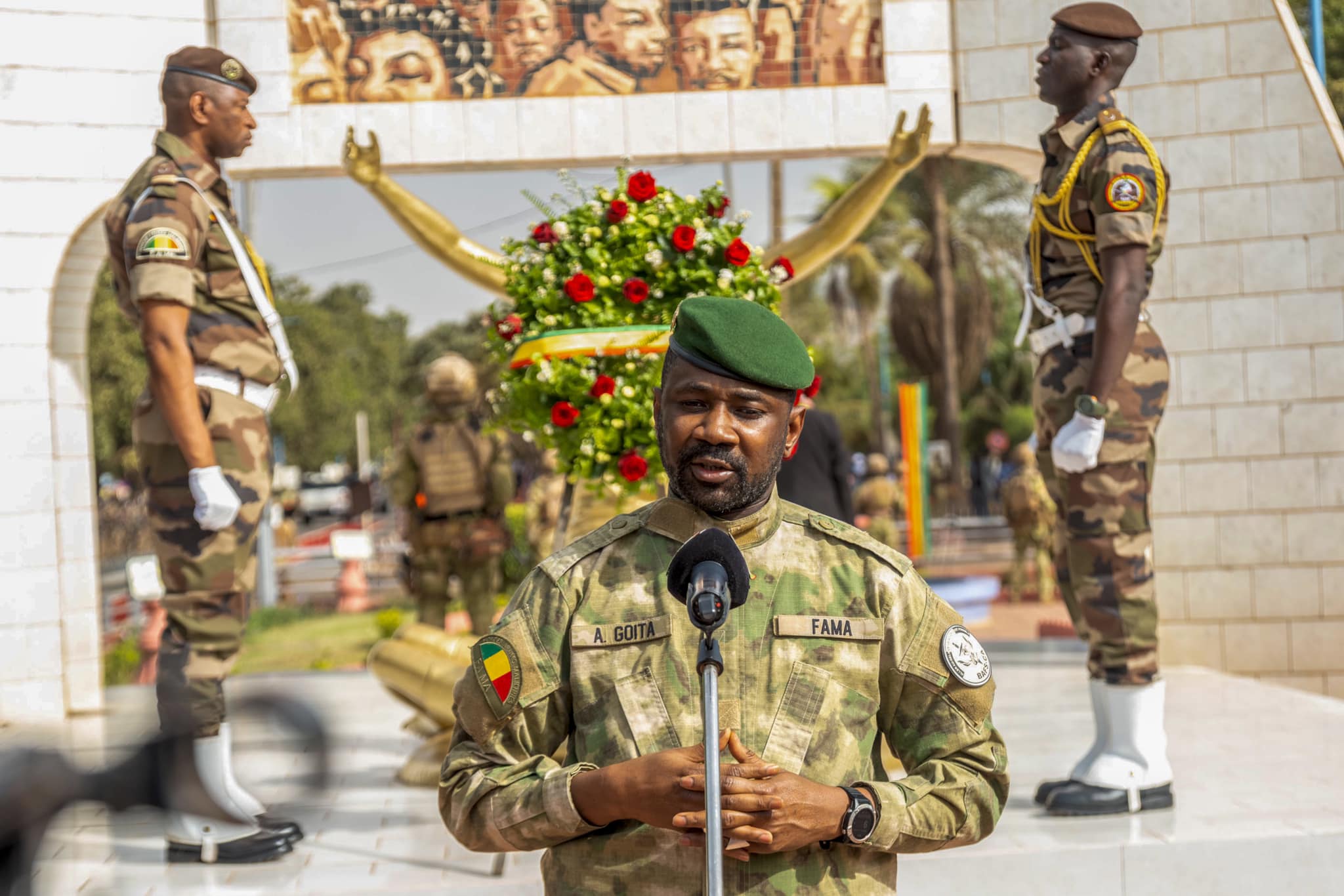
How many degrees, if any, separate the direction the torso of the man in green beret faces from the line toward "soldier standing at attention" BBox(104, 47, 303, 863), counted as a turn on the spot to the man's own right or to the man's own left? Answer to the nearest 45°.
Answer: approximately 135° to the man's own right

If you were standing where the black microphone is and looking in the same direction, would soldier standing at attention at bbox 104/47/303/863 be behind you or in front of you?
in front

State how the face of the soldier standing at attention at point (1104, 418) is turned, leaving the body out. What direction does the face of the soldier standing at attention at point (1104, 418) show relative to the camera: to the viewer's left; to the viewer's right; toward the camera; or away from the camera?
to the viewer's left

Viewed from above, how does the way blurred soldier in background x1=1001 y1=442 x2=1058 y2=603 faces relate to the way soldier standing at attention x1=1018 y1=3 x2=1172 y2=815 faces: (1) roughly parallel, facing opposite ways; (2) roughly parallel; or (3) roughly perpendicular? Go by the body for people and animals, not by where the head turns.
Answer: roughly perpendicular

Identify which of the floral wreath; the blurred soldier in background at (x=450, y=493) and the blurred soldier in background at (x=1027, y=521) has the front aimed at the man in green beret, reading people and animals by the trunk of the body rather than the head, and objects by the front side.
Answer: the floral wreath

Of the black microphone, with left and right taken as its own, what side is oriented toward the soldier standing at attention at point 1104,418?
front

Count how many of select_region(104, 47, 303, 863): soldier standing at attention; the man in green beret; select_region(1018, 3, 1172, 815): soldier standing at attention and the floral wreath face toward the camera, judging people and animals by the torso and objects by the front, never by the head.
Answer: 2

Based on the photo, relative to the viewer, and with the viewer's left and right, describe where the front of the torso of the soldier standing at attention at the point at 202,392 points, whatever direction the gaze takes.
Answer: facing to the right of the viewer

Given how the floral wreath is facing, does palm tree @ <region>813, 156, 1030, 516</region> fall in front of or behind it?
behind
